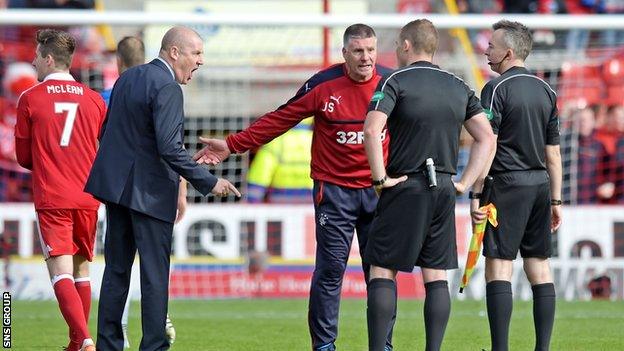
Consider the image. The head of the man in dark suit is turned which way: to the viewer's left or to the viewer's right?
to the viewer's right

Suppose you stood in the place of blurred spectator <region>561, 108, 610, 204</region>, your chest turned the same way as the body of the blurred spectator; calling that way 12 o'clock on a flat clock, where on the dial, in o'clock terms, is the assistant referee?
The assistant referee is roughly at 12 o'clock from the blurred spectator.

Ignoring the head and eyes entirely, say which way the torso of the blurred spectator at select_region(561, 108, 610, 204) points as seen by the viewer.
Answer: toward the camera

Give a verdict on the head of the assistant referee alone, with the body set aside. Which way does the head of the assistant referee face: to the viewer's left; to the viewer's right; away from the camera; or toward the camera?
to the viewer's left
